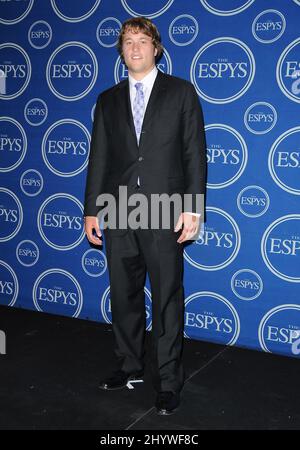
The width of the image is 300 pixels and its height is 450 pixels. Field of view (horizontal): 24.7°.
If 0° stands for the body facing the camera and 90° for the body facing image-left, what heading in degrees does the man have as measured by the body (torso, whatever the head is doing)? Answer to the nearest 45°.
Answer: approximately 45°
